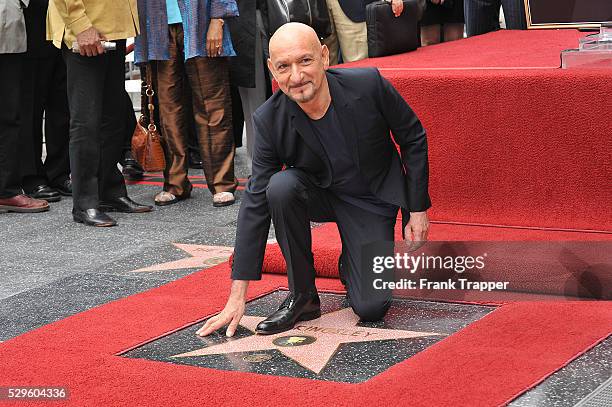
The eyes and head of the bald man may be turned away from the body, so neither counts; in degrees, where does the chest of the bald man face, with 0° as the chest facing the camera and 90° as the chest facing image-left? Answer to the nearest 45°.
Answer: approximately 45°

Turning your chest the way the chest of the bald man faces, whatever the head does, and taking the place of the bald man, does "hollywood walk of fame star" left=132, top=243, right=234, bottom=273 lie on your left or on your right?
on your right
